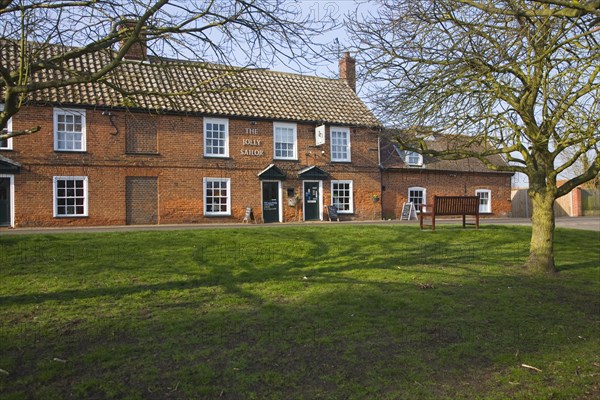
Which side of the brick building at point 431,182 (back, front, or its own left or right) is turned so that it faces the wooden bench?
front

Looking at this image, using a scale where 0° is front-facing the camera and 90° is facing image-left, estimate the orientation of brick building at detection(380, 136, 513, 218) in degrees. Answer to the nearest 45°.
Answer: approximately 0°

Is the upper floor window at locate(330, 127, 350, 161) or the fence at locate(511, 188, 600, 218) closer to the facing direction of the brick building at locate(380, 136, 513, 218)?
the upper floor window

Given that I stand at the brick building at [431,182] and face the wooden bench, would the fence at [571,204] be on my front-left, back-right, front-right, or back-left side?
back-left
